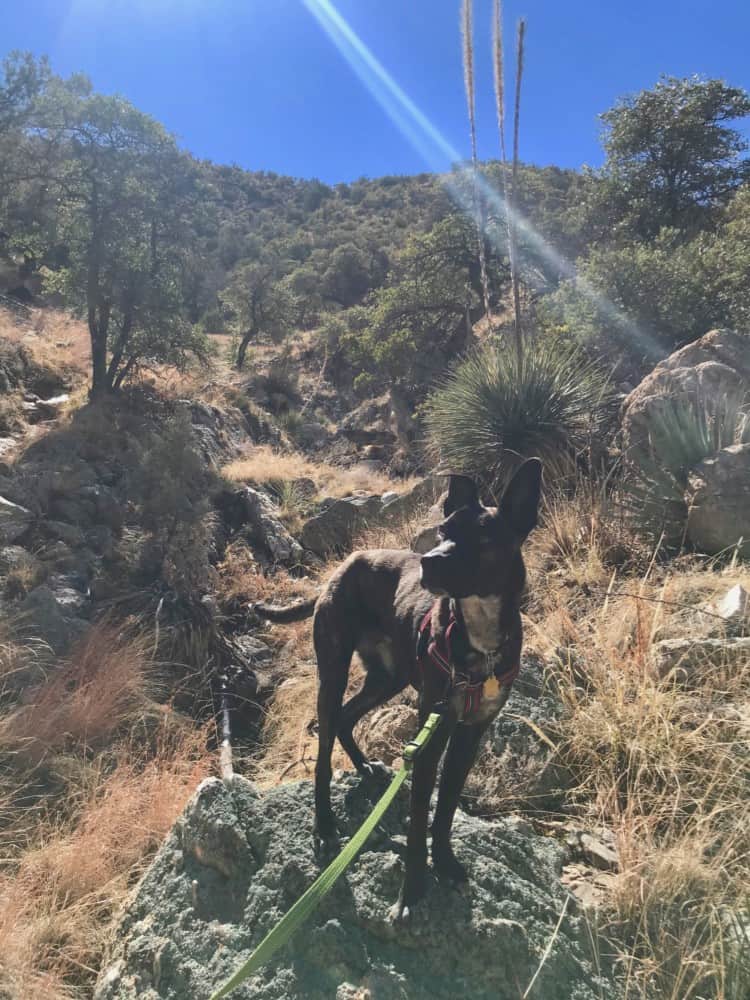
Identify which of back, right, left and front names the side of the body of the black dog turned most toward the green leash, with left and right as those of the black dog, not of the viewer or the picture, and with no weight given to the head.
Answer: right

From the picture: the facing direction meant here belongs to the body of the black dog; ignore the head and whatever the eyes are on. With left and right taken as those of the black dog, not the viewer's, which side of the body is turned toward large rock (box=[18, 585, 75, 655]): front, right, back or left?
back

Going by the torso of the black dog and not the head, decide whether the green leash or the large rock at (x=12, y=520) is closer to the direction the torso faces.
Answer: the green leash

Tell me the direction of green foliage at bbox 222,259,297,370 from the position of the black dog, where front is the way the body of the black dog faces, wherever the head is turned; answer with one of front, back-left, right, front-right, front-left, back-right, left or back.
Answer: back-left

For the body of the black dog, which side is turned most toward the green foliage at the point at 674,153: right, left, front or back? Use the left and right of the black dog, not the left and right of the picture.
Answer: left

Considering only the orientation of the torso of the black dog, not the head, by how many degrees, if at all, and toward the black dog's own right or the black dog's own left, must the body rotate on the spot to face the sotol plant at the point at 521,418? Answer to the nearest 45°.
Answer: approximately 135° to the black dog's own left

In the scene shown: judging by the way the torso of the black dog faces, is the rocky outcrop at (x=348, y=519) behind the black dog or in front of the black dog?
behind

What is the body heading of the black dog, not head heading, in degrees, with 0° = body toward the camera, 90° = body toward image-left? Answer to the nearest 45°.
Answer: approximately 315°
